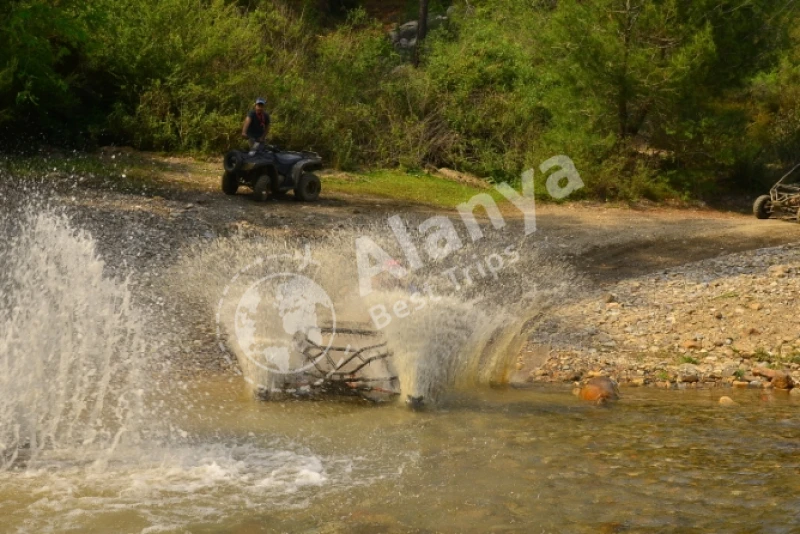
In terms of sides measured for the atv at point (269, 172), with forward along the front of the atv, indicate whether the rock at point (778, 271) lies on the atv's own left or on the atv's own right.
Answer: on the atv's own left

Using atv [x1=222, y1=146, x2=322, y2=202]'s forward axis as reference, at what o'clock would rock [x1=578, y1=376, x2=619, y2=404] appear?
The rock is roughly at 10 o'clock from the atv.

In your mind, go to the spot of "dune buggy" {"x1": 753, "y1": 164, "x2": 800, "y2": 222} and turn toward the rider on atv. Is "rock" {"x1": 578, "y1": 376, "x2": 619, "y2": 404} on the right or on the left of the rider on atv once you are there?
left

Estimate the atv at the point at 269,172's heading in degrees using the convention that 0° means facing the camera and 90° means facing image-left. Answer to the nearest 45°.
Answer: approximately 45°

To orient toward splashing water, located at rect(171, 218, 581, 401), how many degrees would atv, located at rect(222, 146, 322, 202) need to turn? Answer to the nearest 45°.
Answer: approximately 45° to its left

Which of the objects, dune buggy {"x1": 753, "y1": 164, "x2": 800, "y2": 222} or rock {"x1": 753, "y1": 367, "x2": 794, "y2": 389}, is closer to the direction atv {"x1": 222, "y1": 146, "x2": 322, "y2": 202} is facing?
the rock

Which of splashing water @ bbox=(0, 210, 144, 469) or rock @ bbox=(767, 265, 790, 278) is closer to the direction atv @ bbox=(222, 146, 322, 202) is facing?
the splashing water

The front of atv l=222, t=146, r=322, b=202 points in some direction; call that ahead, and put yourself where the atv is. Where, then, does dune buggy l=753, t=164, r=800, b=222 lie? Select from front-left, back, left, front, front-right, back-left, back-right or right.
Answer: back-left
